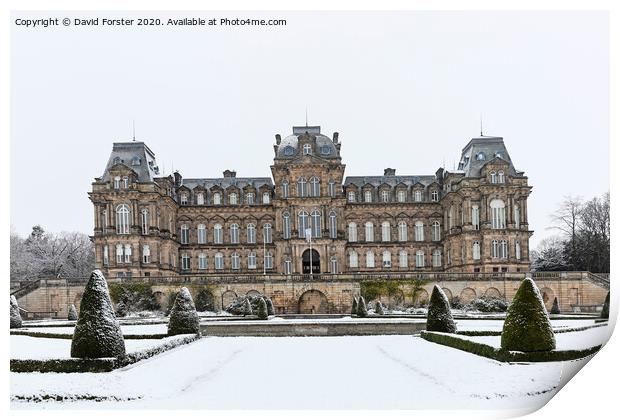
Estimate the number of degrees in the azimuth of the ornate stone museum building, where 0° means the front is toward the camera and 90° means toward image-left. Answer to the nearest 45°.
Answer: approximately 0°

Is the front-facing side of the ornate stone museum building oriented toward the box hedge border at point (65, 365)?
yes

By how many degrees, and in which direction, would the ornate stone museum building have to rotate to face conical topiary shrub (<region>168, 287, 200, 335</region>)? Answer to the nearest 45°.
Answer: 0° — it already faces it

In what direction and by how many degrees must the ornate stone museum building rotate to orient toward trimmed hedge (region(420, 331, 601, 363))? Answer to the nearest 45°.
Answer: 0° — it already faces it

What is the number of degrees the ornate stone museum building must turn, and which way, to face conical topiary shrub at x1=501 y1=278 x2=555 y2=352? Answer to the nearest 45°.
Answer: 0° — it already faces it
